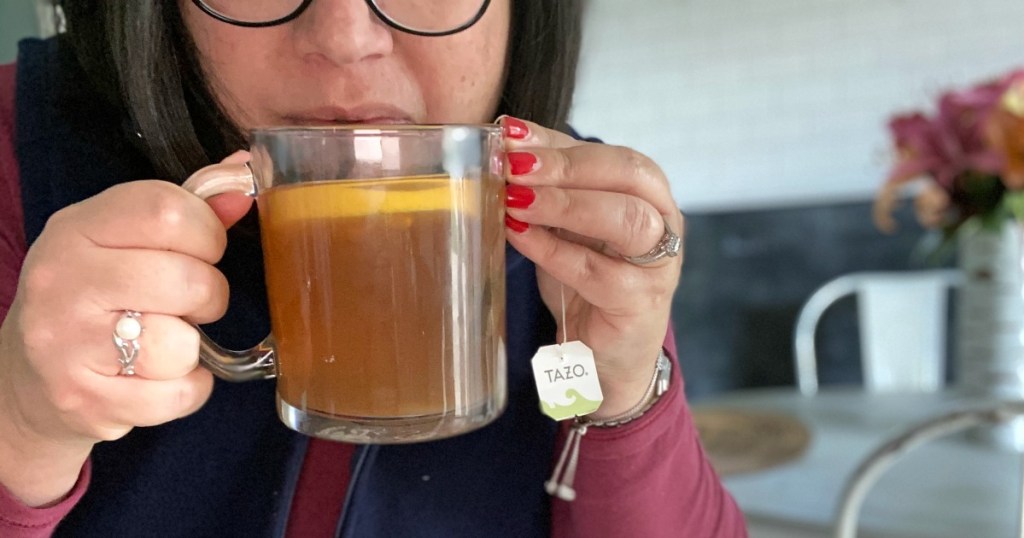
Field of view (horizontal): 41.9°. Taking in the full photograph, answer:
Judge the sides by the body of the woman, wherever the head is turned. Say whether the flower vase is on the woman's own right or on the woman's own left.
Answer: on the woman's own left

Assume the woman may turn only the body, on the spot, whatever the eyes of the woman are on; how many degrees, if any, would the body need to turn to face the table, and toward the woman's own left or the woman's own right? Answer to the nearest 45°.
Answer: approximately 135° to the woman's own left

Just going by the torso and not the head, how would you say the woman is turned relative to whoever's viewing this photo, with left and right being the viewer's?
facing the viewer
